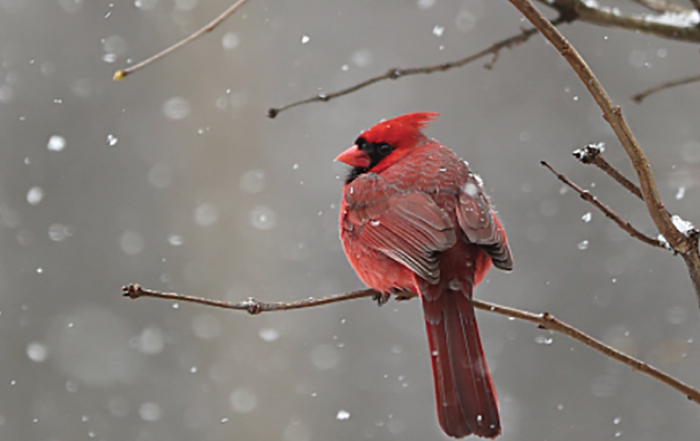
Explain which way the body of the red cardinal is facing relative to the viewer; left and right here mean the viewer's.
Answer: facing away from the viewer and to the left of the viewer

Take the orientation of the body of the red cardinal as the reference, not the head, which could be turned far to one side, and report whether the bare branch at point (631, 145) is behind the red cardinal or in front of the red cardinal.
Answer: behind

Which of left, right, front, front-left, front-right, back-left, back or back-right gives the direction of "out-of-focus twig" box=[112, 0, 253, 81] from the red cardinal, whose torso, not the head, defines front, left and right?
left
